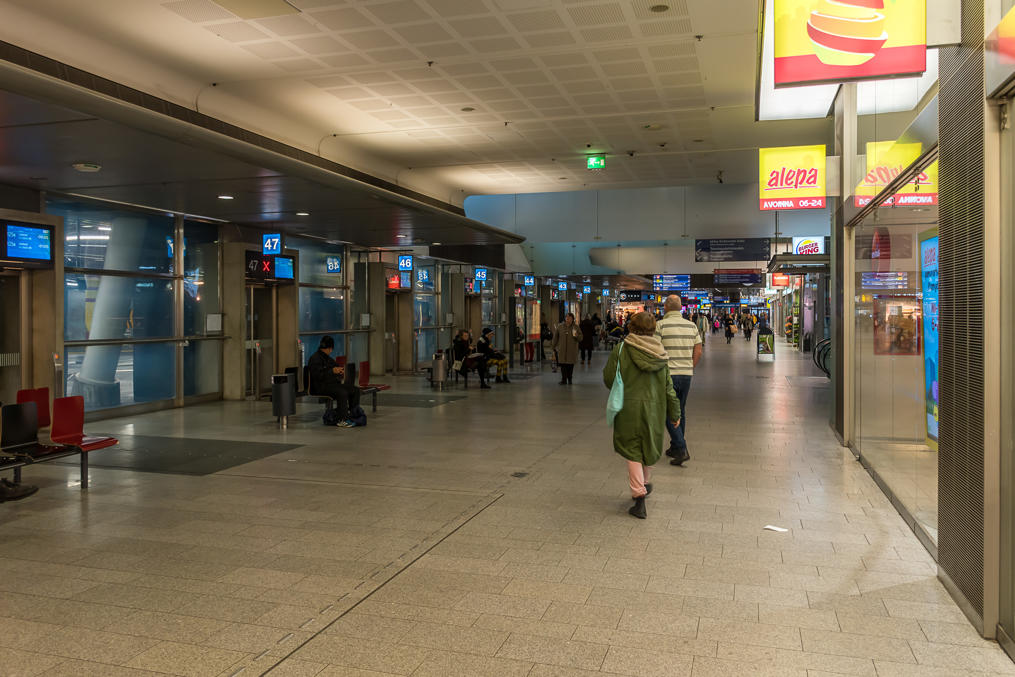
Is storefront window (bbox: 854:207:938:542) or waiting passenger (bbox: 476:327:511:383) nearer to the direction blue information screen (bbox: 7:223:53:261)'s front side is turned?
the storefront window

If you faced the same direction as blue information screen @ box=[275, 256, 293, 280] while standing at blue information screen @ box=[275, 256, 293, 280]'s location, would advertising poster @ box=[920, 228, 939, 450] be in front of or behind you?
in front

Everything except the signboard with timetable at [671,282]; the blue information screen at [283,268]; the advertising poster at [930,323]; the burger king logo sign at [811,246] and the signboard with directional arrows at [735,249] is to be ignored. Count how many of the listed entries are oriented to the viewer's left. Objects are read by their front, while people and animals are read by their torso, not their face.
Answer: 1

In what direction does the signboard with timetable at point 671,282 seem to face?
toward the camera

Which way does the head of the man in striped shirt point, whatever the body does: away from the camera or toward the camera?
away from the camera

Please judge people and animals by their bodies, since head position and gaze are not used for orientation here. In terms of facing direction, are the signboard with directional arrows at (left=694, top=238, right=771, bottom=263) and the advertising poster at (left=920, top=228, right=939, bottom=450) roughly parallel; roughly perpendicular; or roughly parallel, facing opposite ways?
roughly perpendicular

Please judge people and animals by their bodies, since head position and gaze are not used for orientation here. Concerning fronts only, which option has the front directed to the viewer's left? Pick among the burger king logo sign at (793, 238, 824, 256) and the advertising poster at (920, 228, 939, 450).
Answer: the advertising poster

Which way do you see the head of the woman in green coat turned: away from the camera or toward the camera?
away from the camera

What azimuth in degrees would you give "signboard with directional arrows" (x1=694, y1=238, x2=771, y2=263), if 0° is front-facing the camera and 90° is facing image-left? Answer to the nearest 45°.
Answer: approximately 0°

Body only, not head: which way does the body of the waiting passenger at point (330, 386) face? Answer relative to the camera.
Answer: to the viewer's right

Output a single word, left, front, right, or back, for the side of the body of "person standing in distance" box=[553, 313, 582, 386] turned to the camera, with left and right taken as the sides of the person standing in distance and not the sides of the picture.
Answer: front

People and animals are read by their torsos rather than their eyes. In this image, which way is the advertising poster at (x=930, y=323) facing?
to the viewer's left

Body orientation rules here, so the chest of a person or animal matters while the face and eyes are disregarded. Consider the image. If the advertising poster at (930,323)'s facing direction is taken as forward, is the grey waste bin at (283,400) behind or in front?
in front

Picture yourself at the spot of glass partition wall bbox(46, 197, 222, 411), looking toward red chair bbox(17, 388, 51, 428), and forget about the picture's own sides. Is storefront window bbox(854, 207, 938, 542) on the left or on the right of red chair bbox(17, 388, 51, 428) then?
left

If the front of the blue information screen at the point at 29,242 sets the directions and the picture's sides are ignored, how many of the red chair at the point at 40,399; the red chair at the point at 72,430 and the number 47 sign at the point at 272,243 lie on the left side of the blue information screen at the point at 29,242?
1

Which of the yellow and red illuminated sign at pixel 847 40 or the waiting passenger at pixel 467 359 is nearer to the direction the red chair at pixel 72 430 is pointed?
the yellow and red illuminated sign

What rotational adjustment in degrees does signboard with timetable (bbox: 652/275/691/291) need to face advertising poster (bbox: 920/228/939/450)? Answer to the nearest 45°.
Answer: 0° — it already faces it

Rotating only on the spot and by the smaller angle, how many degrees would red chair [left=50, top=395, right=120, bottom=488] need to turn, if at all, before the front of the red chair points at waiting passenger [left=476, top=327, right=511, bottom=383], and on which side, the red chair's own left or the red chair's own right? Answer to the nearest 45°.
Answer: approximately 90° to the red chair's own left

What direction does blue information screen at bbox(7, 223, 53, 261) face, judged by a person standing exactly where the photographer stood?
facing the viewer and to the right of the viewer

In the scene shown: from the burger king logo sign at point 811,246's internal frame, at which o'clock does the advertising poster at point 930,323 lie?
The advertising poster is roughly at 12 o'clock from the burger king logo sign.

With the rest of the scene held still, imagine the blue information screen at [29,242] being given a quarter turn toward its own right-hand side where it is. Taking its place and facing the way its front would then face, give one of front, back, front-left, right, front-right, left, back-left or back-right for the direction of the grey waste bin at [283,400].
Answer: back-left
